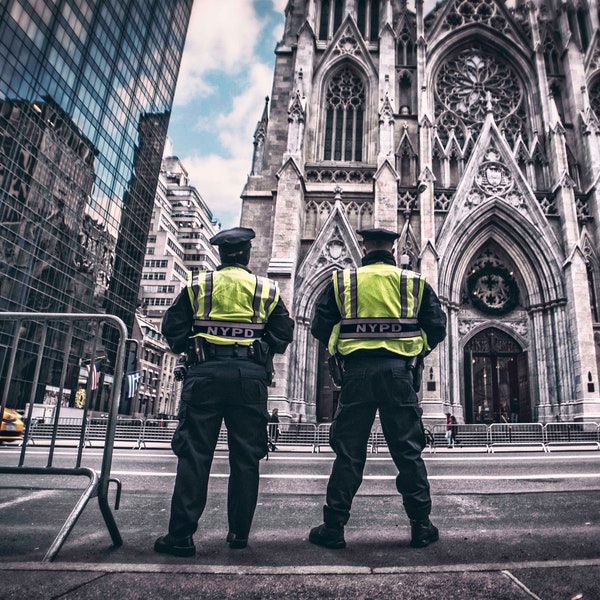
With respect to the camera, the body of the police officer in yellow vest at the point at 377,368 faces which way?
away from the camera

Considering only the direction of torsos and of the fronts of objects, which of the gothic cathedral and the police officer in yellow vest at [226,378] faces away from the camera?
the police officer in yellow vest

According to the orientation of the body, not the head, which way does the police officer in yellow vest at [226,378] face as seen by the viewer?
away from the camera

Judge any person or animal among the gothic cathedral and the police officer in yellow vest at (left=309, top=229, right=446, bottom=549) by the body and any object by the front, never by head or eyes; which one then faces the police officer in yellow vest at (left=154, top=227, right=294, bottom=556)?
the gothic cathedral

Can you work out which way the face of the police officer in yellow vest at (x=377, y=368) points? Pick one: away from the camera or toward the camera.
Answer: away from the camera

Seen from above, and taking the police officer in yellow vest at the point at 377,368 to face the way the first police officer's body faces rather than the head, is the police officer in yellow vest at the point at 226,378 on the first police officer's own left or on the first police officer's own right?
on the first police officer's own left

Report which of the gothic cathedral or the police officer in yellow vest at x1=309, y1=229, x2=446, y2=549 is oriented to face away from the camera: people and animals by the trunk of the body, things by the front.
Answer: the police officer in yellow vest

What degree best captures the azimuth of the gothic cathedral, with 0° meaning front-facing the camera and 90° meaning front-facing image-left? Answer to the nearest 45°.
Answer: approximately 0°

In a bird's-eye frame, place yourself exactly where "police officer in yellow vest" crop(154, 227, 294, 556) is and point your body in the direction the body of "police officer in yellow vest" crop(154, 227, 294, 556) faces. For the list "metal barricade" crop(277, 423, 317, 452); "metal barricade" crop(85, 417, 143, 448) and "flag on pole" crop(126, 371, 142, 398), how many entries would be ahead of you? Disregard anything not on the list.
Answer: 3
